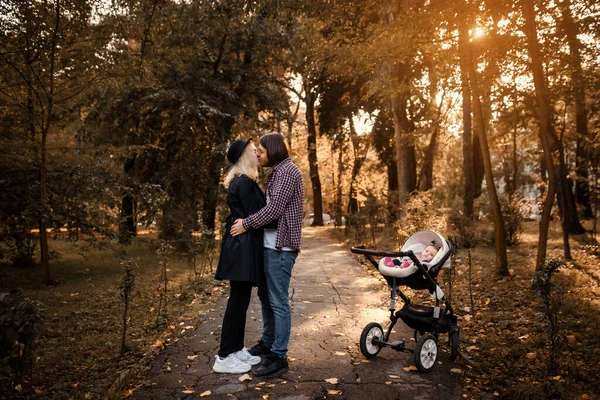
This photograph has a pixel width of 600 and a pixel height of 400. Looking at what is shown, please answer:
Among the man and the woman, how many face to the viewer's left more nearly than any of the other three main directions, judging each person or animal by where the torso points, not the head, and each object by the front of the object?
1

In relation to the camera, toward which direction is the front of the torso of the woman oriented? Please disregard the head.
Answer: to the viewer's right

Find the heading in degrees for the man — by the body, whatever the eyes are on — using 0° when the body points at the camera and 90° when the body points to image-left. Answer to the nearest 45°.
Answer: approximately 90°

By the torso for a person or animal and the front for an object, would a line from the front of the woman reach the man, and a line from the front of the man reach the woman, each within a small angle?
yes

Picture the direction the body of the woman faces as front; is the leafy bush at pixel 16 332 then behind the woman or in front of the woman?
behind

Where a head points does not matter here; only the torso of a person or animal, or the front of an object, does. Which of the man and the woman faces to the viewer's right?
the woman

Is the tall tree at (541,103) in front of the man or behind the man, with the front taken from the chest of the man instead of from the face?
behind

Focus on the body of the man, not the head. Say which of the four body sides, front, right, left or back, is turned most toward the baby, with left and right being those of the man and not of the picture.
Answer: back

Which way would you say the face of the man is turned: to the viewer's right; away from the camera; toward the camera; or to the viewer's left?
to the viewer's left

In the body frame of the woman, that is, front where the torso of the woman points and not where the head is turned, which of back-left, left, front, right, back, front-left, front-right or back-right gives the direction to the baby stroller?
front

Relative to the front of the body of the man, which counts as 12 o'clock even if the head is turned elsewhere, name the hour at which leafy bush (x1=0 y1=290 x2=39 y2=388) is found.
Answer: The leafy bush is roughly at 11 o'clock from the man.

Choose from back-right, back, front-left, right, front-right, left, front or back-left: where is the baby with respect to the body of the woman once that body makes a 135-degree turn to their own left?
back-right

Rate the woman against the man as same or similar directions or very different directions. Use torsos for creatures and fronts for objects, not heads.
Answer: very different directions
